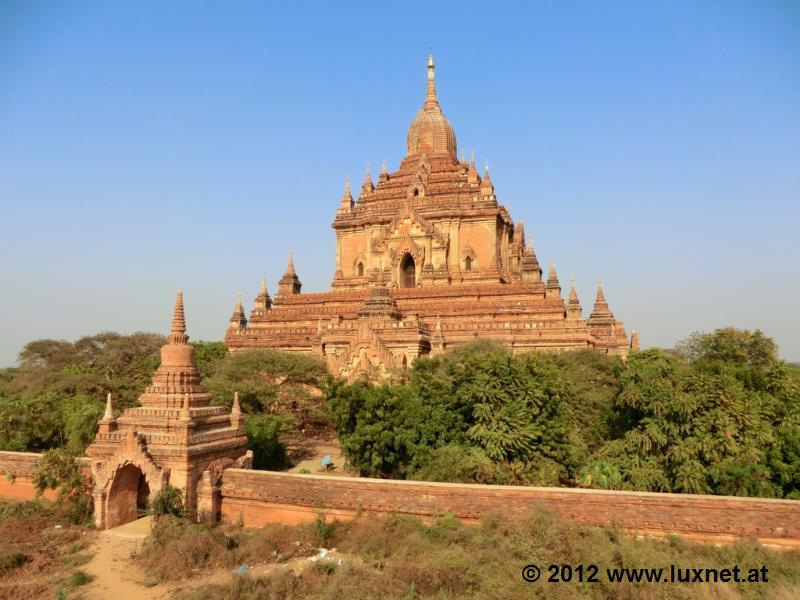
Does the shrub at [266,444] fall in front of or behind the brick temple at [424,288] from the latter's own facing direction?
in front

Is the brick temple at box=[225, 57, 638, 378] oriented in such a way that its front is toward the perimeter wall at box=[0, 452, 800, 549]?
yes

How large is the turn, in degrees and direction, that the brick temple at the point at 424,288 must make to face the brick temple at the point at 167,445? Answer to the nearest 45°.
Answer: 0° — it already faces it

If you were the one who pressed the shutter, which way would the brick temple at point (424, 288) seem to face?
facing the viewer

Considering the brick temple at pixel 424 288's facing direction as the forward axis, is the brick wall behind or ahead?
ahead

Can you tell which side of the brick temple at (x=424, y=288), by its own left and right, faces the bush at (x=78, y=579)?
front

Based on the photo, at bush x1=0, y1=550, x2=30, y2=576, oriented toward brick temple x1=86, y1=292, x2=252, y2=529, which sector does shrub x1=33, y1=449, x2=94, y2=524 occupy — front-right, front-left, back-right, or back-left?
front-left

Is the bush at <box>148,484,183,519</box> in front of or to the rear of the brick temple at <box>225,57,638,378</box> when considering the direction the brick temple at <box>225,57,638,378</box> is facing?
in front

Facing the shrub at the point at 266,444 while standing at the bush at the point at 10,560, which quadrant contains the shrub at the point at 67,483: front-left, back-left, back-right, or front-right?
front-left

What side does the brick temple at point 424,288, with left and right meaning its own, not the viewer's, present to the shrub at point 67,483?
front
